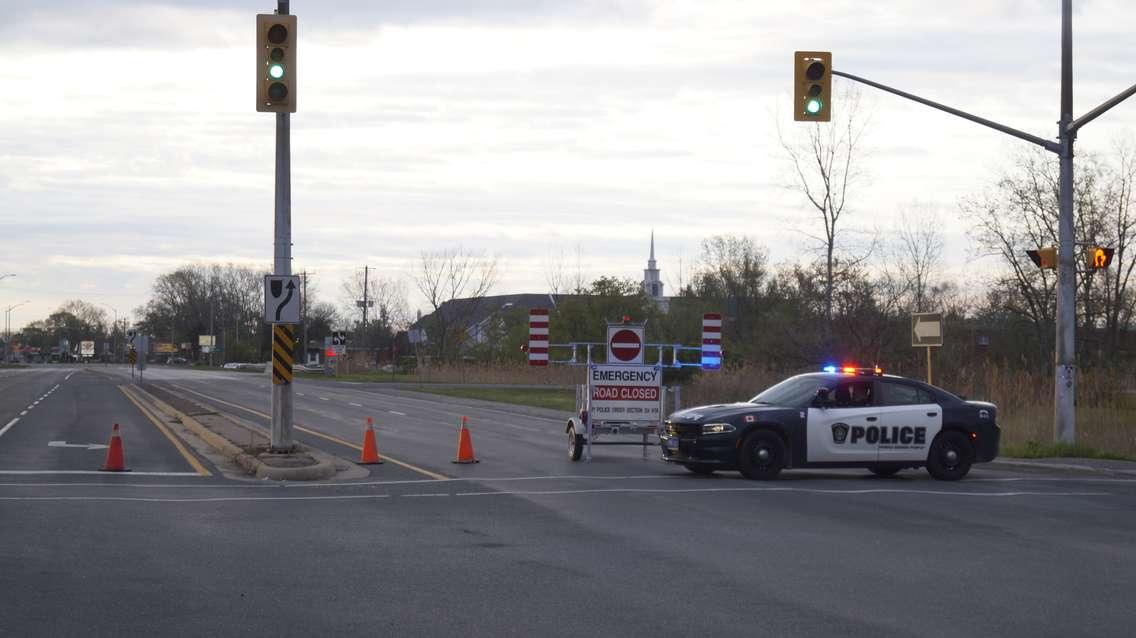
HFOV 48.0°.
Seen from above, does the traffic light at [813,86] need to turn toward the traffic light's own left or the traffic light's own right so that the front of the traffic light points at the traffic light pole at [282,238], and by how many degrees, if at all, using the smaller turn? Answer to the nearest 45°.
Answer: approximately 90° to the traffic light's own right

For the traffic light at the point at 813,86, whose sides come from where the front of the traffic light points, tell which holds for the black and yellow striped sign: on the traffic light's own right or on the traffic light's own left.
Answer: on the traffic light's own right

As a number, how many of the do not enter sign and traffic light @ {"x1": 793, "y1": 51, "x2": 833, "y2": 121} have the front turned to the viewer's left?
0

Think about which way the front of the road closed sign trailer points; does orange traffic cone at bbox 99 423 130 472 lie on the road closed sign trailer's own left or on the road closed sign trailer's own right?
on the road closed sign trailer's own right

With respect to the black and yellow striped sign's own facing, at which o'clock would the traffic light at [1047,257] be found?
The traffic light is roughly at 9 o'clock from the black and yellow striped sign.

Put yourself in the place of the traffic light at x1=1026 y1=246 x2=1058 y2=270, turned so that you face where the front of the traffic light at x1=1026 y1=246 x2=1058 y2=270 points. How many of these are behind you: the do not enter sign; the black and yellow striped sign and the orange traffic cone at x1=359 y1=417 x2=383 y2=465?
0

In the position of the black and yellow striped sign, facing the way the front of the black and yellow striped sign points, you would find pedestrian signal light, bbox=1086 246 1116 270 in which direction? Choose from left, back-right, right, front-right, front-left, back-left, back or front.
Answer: left

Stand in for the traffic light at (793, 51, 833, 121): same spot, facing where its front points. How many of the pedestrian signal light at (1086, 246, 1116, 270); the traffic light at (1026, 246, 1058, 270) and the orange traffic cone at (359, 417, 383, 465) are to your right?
1

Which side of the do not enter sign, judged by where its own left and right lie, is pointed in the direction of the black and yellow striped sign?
right

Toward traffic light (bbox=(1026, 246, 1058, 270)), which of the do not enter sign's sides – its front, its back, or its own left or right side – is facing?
left

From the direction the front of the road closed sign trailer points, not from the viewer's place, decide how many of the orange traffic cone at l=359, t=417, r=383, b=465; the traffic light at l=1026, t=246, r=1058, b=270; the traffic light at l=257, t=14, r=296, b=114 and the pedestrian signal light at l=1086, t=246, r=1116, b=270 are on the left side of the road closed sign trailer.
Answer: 2

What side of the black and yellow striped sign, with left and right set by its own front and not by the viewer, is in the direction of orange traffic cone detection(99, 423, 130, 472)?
right

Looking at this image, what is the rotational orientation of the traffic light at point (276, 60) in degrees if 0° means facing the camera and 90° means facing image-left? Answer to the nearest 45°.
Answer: approximately 0°

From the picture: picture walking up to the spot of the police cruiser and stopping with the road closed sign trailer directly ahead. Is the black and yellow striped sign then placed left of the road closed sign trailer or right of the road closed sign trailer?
left

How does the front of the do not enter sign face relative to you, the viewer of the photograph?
facing the viewer

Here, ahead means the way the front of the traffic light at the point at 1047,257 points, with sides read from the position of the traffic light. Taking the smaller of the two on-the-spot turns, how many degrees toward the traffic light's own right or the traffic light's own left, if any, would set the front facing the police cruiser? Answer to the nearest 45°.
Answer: approximately 45° to the traffic light's own left

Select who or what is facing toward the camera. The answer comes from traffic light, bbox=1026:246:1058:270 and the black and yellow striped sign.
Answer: the black and yellow striped sign
